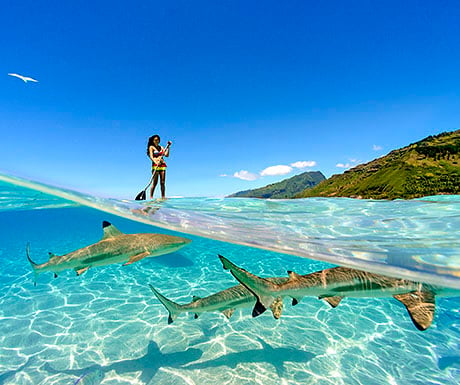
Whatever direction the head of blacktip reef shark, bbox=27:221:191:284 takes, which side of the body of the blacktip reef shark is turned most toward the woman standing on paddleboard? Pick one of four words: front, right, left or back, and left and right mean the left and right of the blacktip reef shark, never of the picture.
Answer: left

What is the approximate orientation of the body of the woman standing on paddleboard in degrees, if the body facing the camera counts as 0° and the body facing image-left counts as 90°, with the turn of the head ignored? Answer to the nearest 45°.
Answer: approximately 315°

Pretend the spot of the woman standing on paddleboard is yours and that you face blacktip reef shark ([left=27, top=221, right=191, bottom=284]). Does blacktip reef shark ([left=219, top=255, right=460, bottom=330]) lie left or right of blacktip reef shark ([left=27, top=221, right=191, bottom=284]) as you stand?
left

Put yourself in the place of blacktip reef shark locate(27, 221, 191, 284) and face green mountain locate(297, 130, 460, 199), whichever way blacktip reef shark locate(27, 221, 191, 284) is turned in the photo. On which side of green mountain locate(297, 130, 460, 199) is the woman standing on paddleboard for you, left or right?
left

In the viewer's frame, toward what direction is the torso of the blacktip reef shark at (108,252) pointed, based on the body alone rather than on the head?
to the viewer's right

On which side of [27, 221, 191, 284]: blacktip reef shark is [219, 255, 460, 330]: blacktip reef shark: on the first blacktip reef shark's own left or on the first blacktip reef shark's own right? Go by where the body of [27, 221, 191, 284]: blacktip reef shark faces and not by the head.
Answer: on the first blacktip reef shark's own right

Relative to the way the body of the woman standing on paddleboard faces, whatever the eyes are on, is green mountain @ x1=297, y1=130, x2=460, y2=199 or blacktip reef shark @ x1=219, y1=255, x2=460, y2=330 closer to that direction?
the blacktip reef shark
